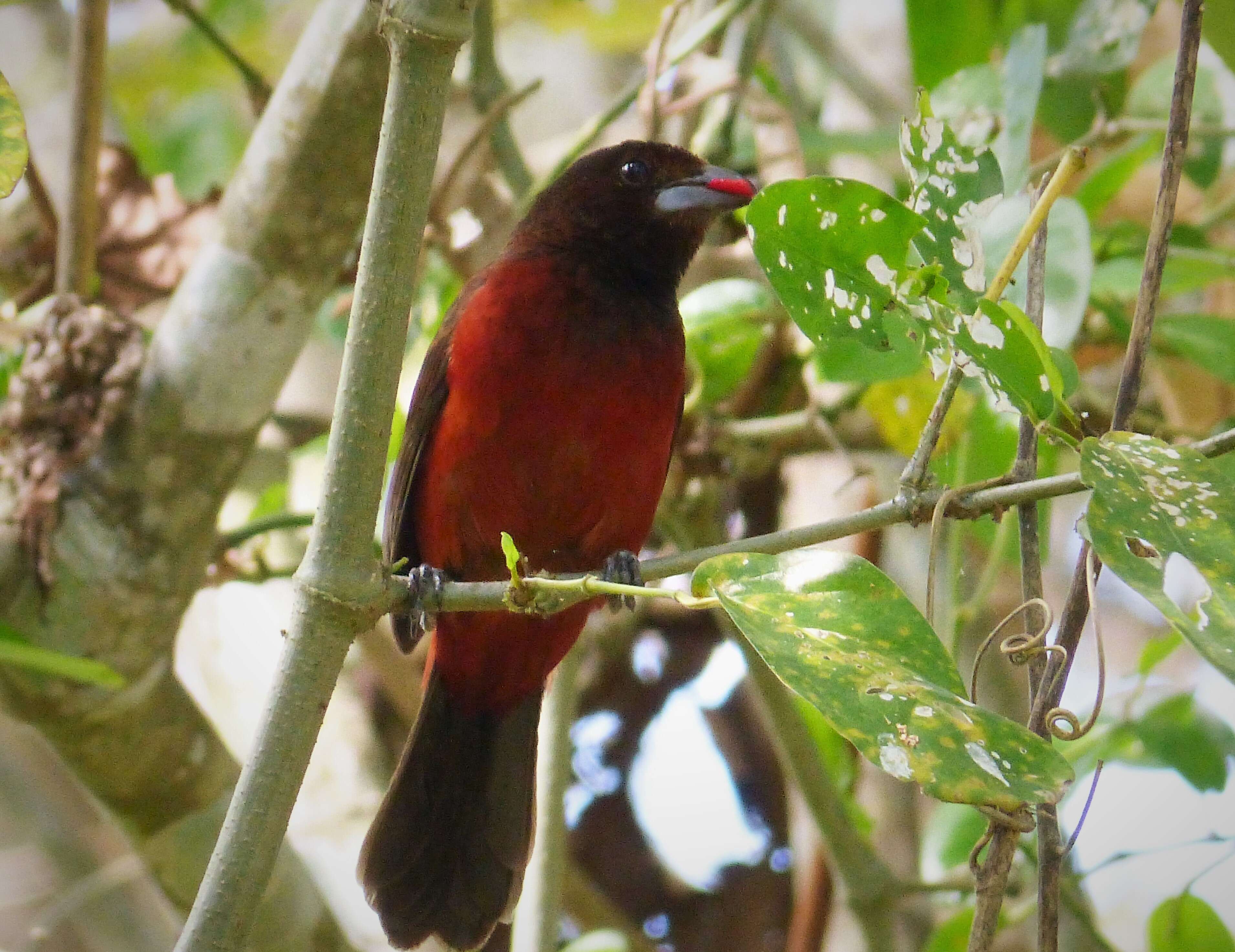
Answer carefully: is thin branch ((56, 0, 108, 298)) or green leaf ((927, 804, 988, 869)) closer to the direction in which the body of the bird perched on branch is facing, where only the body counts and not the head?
the green leaf

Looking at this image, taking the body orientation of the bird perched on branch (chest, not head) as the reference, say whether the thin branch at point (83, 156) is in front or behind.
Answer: behind

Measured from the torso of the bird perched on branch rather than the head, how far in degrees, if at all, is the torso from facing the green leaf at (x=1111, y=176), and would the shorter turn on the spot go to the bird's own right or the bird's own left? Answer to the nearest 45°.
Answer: approximately 45° to the bird's own left

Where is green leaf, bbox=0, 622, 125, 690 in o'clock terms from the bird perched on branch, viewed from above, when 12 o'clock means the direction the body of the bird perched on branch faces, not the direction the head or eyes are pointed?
The green leaf is roughly at 3 o'clock from the bird perched on branch.

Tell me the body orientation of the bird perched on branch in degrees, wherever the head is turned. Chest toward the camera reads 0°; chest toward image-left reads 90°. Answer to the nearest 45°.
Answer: approximately 315°
